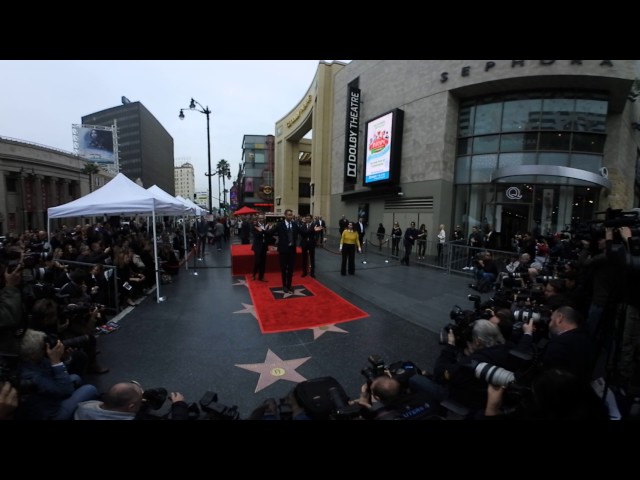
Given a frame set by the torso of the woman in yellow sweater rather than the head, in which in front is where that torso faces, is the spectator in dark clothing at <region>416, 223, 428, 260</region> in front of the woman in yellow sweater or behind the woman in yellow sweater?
behind

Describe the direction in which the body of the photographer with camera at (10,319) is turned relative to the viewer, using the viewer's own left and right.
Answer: facing to the right of the viewer

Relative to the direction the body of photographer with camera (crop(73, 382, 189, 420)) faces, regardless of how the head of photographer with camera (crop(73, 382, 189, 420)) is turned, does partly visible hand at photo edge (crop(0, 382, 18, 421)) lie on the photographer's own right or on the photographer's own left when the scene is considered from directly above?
on the photographer's own left

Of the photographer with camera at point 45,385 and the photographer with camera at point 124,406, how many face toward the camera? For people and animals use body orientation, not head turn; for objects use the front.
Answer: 0

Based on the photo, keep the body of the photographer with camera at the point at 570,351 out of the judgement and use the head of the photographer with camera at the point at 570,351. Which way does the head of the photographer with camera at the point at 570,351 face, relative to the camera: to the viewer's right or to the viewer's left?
to the viewer's left

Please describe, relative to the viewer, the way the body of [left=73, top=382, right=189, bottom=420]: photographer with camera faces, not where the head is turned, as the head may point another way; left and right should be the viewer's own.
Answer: facing away from the viewer and to the right of the viewer

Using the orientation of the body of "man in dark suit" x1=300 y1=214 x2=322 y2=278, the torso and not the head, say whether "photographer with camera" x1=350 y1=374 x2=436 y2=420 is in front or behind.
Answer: in front

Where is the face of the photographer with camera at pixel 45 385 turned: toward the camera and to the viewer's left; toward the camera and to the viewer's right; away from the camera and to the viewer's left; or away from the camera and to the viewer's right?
away from the camera and to the viewer's right

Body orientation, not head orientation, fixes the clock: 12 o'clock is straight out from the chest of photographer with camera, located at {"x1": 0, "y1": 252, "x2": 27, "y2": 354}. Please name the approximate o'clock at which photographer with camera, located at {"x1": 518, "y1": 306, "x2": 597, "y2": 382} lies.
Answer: photographer with camera, located at {"x1": 518, "y1": 306, "x2": 597, "y2": 382} is roughly at 2 o'clock from photographer with camera, located at {"x1": 0, "y1": 252, "x2": 27, "y2": 354}.

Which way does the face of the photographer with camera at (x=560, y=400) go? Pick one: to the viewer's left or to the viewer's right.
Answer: to the viewer's left

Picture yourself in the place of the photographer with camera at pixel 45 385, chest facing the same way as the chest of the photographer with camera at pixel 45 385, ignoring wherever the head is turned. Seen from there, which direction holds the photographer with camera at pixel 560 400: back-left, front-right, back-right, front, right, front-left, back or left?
right

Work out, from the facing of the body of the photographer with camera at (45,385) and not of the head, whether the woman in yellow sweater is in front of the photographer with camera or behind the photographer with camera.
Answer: in front

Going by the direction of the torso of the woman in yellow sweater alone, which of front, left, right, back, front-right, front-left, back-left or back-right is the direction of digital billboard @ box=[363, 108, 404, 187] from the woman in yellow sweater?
back

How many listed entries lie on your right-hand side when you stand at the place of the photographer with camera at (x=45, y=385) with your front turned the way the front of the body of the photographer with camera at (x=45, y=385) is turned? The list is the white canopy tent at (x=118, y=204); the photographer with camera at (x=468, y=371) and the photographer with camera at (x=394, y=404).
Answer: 2
